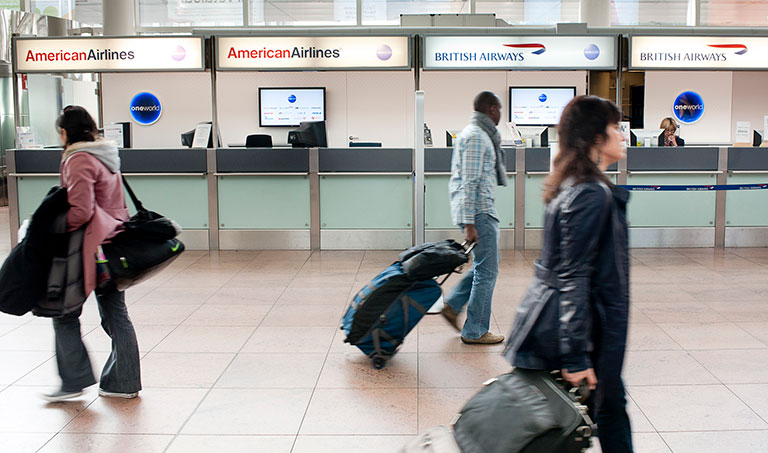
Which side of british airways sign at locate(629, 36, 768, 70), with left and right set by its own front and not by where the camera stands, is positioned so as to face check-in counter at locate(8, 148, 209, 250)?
right

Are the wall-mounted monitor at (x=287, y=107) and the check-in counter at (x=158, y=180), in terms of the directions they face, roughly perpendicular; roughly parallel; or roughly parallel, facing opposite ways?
roughly parallel

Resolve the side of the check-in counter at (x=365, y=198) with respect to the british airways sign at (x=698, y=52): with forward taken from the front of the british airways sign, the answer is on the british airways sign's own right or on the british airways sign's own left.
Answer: on the british airways sign's own right

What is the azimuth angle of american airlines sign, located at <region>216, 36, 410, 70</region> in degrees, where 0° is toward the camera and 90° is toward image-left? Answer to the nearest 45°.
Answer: approximately 0°

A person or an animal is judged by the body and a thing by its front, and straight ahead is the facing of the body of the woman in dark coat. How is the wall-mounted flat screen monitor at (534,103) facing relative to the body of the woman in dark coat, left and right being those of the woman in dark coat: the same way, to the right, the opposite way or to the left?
to the right

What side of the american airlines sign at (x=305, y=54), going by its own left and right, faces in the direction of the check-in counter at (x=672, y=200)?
left

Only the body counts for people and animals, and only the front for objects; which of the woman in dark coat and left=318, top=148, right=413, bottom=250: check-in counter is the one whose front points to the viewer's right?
the woman in dark coat

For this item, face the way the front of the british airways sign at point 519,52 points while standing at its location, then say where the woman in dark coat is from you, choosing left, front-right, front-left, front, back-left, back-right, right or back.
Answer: front

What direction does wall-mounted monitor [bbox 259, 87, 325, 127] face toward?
toward the camera

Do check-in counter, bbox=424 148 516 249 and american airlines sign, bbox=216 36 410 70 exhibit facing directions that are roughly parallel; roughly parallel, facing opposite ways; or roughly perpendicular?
roughly parallel

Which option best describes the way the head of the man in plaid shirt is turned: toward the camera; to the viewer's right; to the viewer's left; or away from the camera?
to the viewer's right

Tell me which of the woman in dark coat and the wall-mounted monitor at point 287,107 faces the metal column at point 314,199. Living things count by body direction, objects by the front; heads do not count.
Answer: the wall-mounted monitor

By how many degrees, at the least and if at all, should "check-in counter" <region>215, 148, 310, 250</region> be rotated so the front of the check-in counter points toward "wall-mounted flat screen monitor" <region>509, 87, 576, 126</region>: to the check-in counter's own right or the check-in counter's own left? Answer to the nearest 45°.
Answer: approximately 135° to the check-in counter's own left

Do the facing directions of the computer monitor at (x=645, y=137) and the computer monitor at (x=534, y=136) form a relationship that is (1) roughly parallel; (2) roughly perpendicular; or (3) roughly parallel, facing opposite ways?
roughly parallel

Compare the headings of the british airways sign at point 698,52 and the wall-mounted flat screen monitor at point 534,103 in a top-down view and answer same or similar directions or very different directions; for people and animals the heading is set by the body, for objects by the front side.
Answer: same or similar directions

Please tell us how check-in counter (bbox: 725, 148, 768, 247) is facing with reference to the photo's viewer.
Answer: facing the viewer

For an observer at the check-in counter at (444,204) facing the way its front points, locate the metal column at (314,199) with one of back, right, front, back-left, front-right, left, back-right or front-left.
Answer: right

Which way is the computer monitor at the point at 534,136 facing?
away from the camera

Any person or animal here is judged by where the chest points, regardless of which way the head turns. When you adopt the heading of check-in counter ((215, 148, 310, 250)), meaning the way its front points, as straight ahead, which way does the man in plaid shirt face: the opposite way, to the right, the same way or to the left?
to the left

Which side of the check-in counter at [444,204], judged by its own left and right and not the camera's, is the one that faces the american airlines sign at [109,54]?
right
